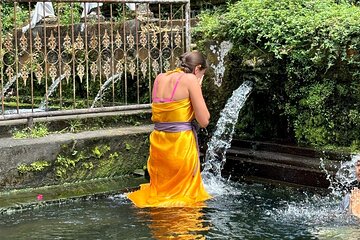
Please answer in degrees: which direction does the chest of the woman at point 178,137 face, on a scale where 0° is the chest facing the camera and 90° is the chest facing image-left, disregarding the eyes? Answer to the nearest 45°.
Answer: approximately 225°

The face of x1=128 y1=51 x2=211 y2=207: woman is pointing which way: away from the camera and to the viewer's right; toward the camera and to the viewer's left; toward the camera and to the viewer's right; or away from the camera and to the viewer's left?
away from the camera and to the viewer's right

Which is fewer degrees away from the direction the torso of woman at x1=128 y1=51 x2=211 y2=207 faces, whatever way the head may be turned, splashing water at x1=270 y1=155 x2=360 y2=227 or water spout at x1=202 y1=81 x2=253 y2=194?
the water spout

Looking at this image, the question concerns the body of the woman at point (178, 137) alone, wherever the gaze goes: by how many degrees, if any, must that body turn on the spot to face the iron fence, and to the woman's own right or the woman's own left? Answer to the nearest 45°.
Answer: approximately 90° to the woman's own left

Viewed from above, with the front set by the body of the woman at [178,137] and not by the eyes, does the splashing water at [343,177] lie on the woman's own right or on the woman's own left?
on the woman's own right

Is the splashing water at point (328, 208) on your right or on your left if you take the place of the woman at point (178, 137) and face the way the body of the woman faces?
on your right

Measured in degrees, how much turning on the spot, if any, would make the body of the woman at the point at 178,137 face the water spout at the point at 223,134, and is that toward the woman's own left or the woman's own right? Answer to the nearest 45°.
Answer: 0° — they already face it

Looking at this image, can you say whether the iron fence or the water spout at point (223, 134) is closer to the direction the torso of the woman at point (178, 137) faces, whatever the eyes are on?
the water spout
